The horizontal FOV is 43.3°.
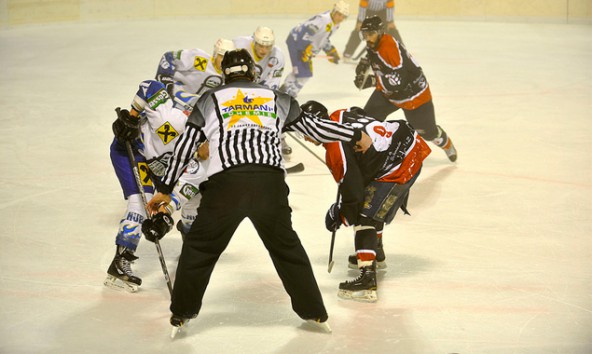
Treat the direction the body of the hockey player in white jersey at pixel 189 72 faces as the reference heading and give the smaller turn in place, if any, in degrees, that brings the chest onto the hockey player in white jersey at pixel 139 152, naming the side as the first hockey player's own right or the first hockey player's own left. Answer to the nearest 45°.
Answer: approximately 90° to the first hockey player's own right

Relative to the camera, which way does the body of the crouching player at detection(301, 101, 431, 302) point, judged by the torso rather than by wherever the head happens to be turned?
to the viewer's left

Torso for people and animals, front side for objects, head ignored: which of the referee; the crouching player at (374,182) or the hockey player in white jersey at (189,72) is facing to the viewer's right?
the hockey player in white jersey

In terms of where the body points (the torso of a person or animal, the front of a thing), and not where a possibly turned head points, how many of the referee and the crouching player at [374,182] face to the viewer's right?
0

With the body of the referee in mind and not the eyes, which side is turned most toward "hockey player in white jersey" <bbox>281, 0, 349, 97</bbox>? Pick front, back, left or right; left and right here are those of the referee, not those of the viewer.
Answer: front

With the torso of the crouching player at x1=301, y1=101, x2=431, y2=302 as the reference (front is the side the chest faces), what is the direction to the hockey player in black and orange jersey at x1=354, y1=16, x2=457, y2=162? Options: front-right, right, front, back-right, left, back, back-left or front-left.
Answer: right

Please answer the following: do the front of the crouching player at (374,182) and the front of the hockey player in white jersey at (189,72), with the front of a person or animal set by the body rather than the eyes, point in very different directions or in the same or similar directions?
very different directions

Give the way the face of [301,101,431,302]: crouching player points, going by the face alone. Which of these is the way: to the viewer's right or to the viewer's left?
to the viewer's left

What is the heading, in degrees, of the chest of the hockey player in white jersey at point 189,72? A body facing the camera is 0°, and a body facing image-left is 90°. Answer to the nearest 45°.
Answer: approximately 270°

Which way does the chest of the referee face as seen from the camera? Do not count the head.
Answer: away from the camera

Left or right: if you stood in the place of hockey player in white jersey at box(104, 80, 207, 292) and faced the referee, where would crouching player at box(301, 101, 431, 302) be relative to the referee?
left

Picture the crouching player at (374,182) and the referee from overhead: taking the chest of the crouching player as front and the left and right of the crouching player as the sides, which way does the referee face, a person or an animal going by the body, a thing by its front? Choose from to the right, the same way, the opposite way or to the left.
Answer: to the right

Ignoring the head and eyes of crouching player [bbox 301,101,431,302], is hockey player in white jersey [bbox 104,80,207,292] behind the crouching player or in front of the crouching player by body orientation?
in front

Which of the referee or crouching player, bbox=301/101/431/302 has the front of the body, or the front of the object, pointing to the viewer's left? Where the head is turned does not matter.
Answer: the crouching player

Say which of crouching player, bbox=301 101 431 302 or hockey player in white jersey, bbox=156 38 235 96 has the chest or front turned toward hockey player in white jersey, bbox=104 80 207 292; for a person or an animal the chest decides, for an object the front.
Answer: the crouching player
